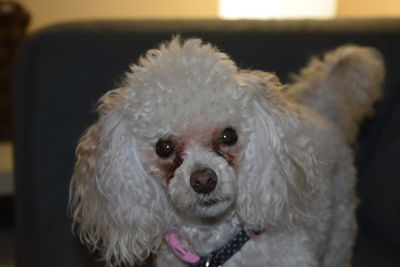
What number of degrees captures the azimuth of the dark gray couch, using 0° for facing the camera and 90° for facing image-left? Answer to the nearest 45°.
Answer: approximately 0°
